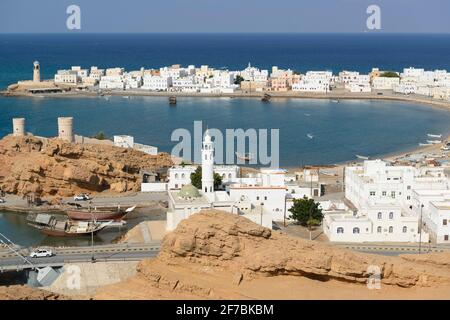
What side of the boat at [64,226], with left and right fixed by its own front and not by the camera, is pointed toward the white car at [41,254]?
right

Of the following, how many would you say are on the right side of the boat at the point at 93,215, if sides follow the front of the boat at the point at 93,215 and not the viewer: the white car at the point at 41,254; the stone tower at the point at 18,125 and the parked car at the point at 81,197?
1

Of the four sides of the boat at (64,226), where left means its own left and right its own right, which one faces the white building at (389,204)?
front

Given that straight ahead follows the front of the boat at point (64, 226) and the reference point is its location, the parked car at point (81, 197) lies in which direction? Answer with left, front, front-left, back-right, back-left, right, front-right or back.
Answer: left

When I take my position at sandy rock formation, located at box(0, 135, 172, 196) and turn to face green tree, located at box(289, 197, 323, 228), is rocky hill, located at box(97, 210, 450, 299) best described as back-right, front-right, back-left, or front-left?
front-right

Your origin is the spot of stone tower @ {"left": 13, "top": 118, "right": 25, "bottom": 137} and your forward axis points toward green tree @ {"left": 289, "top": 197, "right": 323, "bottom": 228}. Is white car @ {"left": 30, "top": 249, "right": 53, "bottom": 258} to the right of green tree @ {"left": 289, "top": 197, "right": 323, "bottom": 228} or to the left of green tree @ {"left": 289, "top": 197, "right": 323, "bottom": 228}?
right

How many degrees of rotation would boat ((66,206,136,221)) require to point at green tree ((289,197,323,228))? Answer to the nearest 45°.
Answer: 0° — it already faces it

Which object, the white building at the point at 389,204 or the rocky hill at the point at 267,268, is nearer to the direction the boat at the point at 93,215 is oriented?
the white building

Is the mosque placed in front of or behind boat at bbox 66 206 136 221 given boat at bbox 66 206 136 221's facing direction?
in front

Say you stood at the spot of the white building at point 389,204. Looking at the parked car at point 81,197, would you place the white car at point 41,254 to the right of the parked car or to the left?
left

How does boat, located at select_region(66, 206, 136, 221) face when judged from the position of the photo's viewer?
facing to the right of the viewer

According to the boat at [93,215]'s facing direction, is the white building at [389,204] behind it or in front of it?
in front

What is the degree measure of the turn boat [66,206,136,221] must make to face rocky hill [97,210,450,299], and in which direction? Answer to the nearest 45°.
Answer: approximately 90° to its right

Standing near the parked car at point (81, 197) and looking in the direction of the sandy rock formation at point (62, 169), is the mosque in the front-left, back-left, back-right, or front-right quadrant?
back-right

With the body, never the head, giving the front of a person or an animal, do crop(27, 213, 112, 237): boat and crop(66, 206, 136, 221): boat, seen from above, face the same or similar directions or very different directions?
same or similar directions

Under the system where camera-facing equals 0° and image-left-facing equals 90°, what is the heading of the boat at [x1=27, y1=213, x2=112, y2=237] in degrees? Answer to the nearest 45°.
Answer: approximately 270°

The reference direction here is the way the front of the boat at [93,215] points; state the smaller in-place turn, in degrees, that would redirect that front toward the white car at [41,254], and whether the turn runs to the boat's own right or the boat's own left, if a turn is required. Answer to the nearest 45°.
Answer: approximately 90° to the boat's own right

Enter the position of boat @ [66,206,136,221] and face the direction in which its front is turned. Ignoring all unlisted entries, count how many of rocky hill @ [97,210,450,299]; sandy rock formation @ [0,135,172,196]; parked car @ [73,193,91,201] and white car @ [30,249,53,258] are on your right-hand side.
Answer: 2

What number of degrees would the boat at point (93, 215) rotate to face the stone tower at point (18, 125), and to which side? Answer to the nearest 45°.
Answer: approximately 90° to its left

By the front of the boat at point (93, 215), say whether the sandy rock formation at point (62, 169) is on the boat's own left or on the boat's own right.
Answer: on the boat's own left
